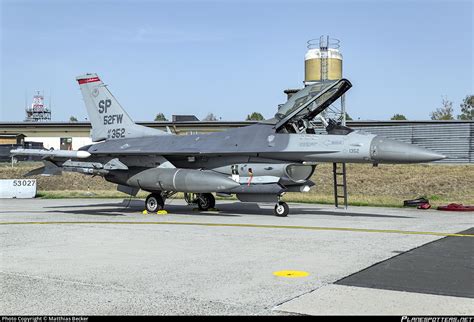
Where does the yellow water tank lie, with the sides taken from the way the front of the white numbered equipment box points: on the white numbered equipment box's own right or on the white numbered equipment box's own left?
on the white numbered equipment box's own left

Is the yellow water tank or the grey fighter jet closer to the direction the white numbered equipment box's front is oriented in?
the grey fighter jet

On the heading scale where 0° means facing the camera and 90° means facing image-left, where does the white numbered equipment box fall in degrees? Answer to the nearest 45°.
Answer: approximately 0°
